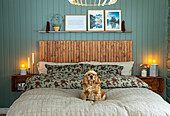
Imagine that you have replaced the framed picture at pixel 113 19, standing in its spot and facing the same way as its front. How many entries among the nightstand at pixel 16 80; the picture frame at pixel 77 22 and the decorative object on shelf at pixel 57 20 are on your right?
3

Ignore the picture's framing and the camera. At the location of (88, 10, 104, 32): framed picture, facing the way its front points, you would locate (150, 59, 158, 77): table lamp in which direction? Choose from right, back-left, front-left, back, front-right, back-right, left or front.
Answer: left

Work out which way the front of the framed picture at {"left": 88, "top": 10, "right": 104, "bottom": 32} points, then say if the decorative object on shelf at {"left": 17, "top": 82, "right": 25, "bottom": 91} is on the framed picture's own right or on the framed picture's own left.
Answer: on the framed picture's own right

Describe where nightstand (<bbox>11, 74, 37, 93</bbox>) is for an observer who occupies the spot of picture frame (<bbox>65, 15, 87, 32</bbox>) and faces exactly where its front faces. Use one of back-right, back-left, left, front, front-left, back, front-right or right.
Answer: right

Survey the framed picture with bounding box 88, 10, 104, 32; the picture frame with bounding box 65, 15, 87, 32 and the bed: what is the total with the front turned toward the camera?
3

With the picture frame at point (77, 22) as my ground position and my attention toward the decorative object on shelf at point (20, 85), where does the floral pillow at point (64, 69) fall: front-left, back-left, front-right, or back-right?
front-left

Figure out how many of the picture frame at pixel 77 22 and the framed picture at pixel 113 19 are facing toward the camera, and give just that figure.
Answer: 2

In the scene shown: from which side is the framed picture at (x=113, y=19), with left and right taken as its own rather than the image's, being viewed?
front

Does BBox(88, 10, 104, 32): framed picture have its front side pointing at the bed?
yes

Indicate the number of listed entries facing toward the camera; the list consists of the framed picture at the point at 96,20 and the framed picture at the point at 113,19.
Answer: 2

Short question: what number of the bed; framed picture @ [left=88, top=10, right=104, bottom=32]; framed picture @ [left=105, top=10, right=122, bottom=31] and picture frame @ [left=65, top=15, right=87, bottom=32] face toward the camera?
4

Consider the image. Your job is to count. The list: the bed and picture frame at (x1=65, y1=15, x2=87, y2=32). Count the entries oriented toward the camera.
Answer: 2

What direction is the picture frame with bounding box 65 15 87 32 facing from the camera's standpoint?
toward the camera
